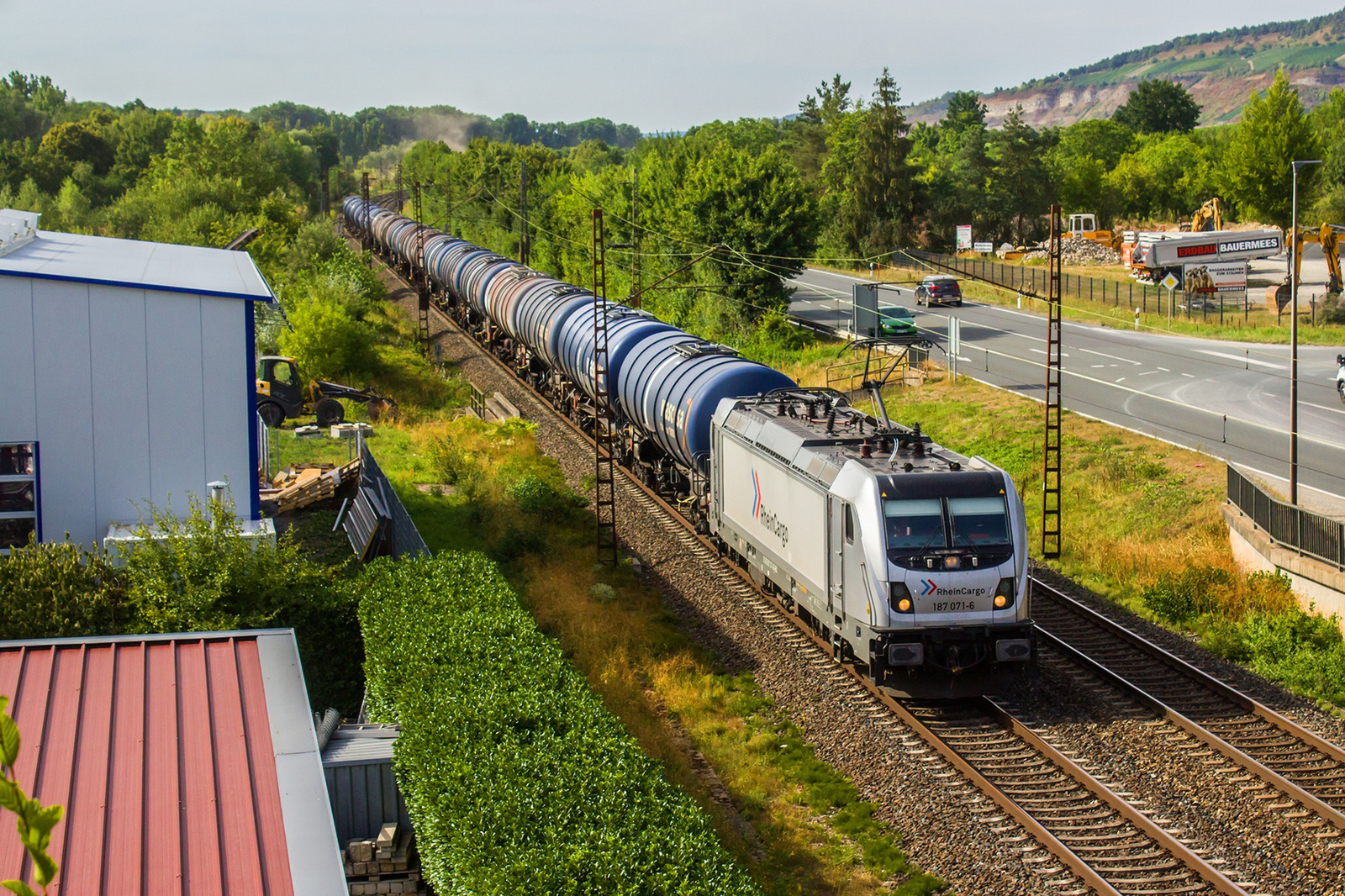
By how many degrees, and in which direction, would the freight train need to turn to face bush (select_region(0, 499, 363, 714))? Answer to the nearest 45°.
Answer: approximately 135° to its right

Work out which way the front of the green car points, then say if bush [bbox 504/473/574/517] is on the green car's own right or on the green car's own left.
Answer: on the green car's own right

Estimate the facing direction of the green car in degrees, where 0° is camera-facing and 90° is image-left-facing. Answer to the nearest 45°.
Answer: approximately 315°

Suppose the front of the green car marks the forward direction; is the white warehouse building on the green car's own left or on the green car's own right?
on the green car's own right

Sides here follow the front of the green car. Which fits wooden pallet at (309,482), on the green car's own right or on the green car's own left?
on the green car's own right

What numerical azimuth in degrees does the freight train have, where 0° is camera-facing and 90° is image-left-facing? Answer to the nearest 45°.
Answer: approximately 315°

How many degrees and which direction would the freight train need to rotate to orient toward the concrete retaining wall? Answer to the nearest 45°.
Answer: approximately 90° to its left

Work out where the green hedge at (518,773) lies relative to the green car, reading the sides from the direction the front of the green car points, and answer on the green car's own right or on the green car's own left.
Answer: on the green car's own right
